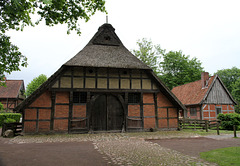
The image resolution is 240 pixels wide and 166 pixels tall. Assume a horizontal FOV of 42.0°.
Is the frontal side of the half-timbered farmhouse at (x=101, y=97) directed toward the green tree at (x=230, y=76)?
no

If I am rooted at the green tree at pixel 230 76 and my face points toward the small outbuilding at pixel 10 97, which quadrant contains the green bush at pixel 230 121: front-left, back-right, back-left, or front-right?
front-left

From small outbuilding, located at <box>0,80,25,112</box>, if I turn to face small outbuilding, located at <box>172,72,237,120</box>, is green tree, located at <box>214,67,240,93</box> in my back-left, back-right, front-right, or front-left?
front-left

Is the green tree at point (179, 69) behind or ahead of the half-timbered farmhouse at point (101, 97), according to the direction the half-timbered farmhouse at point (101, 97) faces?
behind

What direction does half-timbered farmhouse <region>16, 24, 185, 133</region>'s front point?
toward the camera

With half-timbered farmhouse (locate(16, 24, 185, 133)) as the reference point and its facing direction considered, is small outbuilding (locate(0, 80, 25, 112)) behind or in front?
behind

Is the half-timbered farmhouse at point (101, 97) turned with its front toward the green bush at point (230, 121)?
no

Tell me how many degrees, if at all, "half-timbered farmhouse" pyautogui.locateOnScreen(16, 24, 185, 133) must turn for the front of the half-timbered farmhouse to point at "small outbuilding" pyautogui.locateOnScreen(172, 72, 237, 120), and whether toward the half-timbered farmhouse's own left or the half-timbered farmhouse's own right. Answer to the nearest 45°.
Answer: approximately 135° to the half-timbered farmhouse's own left

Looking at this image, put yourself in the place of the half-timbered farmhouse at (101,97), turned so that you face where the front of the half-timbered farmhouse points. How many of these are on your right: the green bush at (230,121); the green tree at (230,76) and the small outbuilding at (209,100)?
0

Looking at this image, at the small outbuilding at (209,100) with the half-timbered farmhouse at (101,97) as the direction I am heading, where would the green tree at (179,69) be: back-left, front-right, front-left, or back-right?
back-right

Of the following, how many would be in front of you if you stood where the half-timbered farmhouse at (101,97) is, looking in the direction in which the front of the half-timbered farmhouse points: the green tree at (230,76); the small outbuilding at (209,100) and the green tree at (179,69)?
0
